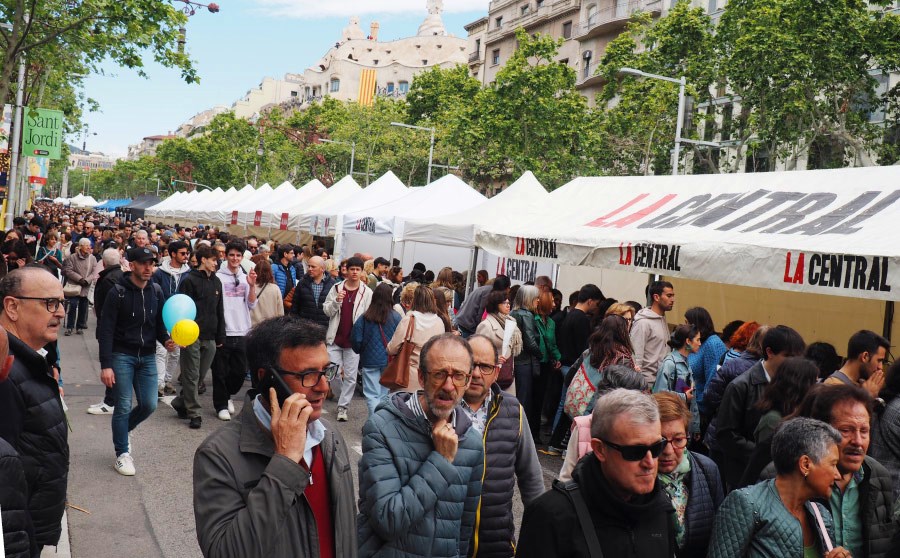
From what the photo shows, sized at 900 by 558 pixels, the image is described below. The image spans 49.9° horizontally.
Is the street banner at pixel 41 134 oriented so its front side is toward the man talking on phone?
yes

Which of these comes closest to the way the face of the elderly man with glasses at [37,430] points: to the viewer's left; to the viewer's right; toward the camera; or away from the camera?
to the viewer's right

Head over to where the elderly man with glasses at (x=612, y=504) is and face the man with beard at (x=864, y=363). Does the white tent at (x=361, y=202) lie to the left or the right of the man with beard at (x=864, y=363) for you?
left

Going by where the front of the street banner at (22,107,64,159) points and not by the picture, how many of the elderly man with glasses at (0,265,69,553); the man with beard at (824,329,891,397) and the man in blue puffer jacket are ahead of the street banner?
3

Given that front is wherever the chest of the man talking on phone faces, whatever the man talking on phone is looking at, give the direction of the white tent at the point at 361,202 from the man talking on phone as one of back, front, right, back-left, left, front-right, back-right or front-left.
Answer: back-left

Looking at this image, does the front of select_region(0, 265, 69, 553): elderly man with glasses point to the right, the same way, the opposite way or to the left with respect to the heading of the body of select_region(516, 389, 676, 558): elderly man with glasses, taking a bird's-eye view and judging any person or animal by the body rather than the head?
to the left

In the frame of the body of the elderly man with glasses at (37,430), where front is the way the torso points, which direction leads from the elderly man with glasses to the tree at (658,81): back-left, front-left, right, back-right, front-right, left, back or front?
front-left

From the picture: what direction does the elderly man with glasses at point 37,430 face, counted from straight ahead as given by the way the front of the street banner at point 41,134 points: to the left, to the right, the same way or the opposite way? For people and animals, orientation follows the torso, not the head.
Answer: to the left

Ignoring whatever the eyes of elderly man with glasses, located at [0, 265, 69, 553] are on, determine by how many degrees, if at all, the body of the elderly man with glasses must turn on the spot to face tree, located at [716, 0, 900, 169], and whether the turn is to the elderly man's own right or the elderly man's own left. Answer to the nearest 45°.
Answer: approximately 45° to the elderly man's own left

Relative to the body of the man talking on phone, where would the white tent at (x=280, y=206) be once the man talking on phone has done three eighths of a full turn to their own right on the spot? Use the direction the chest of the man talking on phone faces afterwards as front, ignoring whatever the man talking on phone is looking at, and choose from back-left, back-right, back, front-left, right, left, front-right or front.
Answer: right

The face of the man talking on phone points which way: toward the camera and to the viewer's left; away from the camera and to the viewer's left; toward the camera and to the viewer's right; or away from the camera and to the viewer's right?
toward the camera and to the viewer's right

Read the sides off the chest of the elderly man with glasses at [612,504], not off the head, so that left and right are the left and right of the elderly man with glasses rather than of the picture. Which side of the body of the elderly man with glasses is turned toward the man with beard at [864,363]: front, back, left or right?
left

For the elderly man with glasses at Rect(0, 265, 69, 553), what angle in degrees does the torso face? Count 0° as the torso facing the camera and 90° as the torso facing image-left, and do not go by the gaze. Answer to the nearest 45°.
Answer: approximately 270°

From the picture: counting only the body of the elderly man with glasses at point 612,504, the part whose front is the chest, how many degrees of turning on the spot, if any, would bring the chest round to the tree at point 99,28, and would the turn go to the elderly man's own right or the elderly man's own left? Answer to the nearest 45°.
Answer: approximately 180°

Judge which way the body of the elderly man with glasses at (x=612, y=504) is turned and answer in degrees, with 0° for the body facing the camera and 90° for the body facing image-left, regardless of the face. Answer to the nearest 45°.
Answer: approximately 315°

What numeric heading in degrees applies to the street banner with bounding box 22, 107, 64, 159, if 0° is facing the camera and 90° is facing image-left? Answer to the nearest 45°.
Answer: approximately 0°
